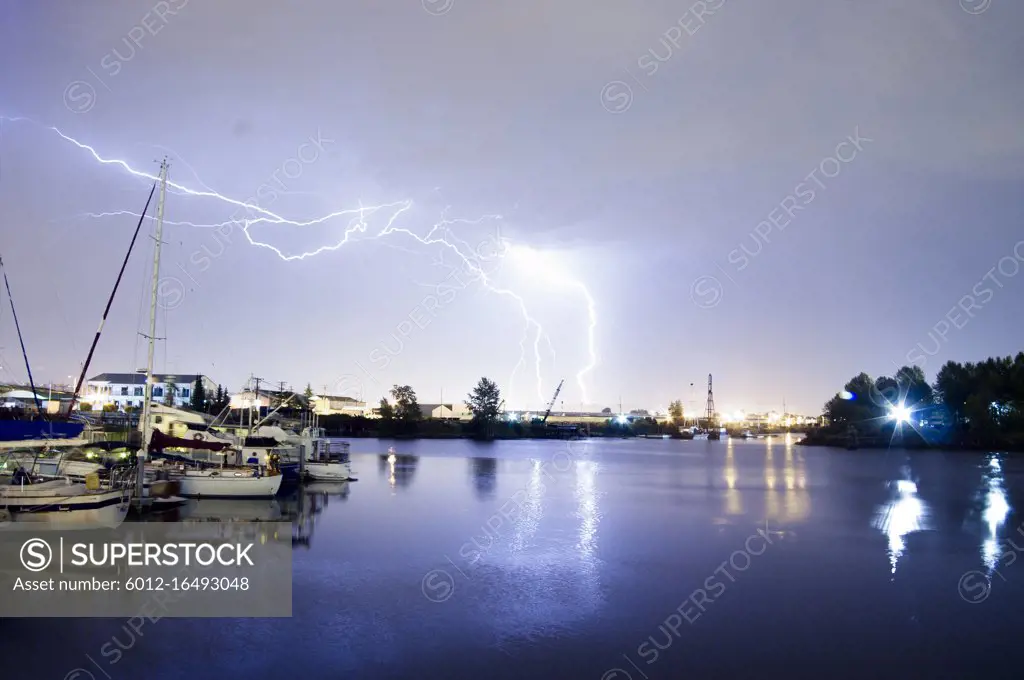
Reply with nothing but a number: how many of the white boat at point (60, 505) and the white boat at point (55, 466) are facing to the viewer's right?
2

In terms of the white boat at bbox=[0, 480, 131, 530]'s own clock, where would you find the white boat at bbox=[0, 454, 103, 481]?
the white boat at bbox=[0, 454, 103, 481] is roughly at 9 o'clock from the white boat at bbox=[0, 480, 131, 530].

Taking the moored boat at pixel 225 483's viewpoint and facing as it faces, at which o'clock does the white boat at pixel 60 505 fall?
The white boat is roughly at 4 o'clock from the moored boat.

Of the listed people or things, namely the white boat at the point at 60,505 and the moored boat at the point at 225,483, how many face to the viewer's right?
2

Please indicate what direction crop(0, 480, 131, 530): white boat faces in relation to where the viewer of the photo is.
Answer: facing to the right of the viewer

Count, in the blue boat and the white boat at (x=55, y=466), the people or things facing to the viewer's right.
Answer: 2

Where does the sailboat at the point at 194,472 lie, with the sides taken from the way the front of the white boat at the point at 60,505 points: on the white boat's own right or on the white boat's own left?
on the white boat's own left

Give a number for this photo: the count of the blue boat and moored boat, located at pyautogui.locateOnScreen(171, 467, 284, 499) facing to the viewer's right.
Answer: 2

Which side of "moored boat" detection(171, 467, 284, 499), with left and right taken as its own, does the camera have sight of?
right

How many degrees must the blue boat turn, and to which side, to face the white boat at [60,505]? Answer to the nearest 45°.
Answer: approximately 90° to its right

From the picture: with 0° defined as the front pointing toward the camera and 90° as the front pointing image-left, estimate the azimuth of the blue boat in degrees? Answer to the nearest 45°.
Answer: approximately 270°
